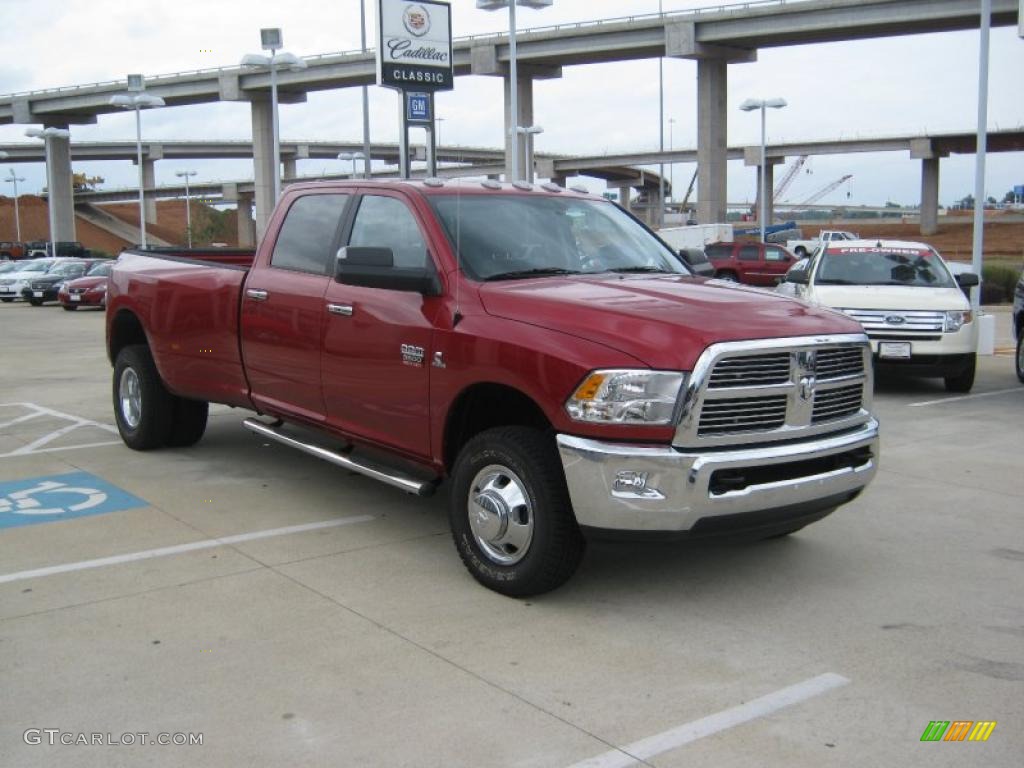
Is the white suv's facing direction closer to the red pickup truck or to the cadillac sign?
the red pickup truck

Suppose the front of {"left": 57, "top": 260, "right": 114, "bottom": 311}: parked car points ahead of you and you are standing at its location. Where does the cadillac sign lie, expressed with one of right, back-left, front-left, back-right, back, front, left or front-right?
left

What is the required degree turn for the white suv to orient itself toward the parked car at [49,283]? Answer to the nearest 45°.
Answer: approximately 135° to its right

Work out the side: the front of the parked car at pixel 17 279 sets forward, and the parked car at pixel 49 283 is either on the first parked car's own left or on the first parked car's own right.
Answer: on the first parked car's own left

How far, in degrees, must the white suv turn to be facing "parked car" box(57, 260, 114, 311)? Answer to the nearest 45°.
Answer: approximately 135° to its right

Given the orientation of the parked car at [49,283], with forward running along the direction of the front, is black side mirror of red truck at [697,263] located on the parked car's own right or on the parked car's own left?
on the parked car's own left

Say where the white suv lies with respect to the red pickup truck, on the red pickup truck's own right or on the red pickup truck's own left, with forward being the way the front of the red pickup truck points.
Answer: on the red pickup truck's own left

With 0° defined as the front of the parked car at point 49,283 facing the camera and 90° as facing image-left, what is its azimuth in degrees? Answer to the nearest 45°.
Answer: approximately 45°

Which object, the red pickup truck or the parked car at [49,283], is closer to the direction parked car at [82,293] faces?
the red pickup truck
